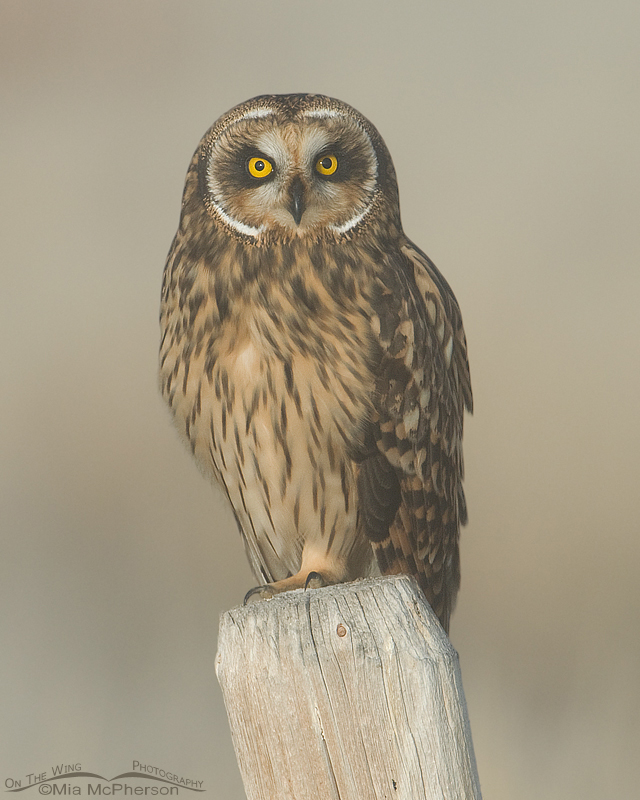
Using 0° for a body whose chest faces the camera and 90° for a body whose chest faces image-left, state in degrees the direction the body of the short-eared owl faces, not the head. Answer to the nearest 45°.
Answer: approximately 45°
